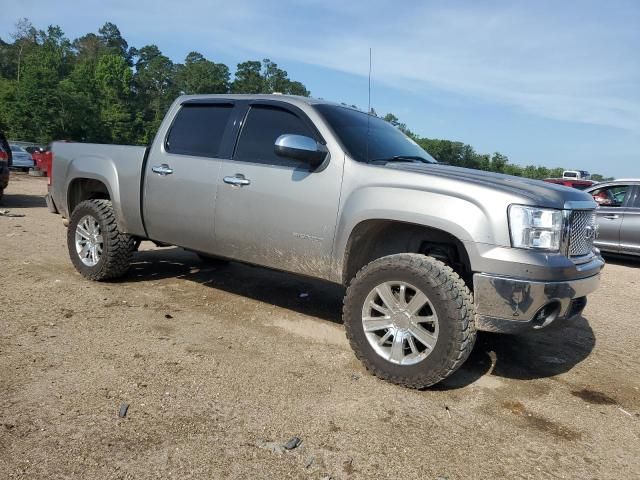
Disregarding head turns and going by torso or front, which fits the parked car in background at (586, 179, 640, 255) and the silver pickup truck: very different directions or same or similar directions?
very different directions

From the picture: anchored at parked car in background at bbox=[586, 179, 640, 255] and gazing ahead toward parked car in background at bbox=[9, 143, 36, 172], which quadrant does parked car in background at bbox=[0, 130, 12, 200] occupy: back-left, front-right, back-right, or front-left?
front-left

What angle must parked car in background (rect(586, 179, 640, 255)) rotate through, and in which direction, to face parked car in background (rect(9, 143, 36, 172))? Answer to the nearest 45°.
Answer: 0° — it already faces it

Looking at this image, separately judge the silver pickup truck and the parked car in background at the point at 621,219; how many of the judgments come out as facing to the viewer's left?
1

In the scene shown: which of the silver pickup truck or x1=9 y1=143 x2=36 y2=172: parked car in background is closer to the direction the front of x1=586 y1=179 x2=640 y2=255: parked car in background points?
the parked car in background

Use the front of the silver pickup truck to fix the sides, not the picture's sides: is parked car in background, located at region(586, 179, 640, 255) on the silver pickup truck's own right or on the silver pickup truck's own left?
on the silver pickup truck's own left

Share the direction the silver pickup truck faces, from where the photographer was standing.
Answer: facing the viewer and to the right of the viewer

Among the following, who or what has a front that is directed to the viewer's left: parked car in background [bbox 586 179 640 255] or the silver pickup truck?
the parked car in background

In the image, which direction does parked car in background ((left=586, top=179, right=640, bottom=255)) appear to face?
to the viewer's left

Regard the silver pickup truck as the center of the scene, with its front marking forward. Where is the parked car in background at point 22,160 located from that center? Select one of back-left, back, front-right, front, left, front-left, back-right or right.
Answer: back

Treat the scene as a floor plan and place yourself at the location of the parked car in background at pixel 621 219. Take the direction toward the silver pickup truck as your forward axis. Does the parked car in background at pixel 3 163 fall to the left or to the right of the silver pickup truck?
right

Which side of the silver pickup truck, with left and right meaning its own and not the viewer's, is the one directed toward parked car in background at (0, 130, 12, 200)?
back
